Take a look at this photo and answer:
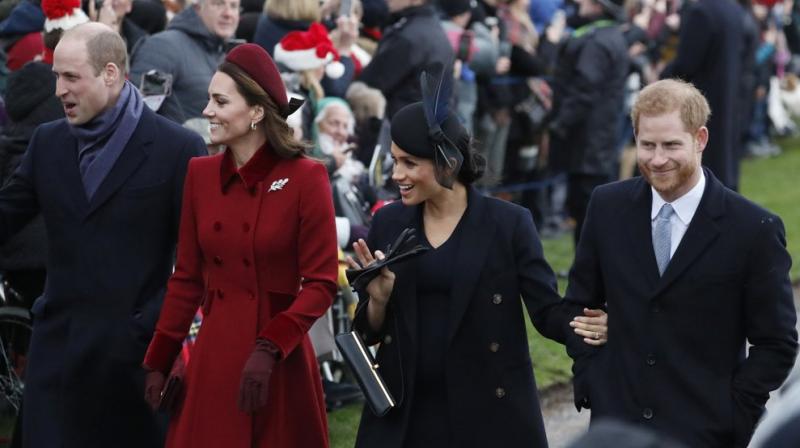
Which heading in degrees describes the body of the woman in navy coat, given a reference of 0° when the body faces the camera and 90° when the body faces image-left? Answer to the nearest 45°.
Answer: approximately 45°

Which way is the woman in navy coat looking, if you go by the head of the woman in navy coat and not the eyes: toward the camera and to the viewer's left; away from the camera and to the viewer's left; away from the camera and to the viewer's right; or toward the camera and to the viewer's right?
toward the camera and to the viewer's left

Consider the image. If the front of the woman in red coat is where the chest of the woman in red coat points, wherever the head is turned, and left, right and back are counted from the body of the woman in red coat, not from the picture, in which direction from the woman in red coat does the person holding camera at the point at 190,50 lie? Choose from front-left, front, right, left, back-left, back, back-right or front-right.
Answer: back-right

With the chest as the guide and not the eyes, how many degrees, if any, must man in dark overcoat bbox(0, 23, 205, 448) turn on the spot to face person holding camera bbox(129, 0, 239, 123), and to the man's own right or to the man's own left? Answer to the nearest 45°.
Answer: approximately 135° to the man's own right

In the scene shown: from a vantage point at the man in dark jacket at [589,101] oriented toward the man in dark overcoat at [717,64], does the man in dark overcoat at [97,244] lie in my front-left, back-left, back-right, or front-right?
back-right

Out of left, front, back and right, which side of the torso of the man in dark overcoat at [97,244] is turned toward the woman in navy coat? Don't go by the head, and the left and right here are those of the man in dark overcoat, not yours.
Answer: left

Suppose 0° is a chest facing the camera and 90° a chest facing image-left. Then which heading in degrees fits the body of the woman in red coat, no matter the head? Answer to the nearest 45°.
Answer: approximately 45°
